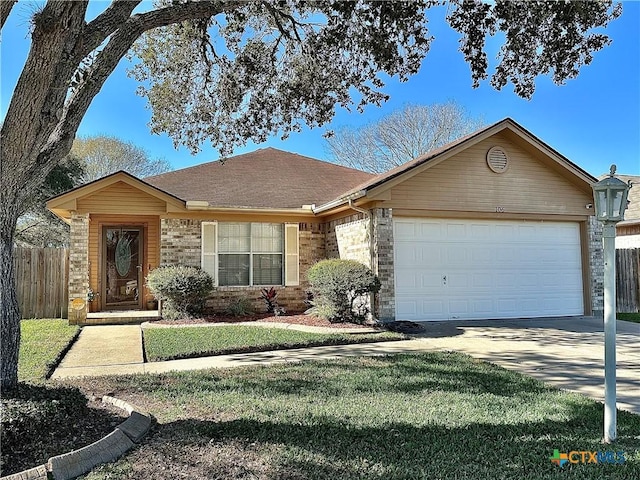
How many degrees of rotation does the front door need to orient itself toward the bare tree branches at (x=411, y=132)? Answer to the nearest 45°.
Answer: approximately 135° to its left

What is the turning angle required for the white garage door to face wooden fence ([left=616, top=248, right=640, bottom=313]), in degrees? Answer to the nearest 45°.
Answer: approximately 135° to its left

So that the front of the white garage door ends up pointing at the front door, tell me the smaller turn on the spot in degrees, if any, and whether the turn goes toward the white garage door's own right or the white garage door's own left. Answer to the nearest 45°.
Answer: approximately 90° to the white garage door's own right

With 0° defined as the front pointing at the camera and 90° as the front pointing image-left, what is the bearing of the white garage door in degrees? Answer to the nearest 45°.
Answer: approximately 0°
